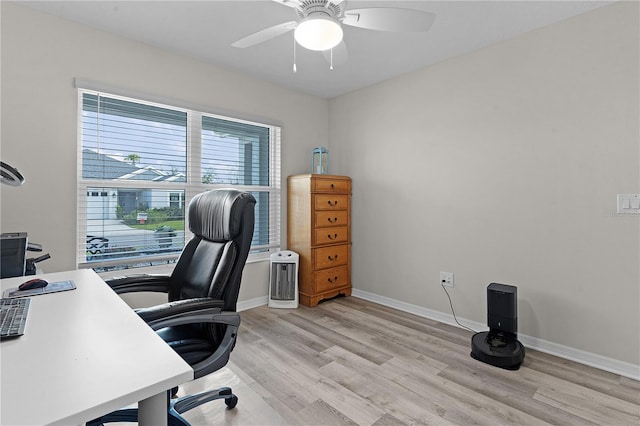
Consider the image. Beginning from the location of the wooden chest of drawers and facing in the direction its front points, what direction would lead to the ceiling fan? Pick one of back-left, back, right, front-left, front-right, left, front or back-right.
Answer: front-right

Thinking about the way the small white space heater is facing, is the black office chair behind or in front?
in front

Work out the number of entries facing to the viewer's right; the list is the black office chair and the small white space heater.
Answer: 0

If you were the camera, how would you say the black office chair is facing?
facing the viewer and to the left of the viewer

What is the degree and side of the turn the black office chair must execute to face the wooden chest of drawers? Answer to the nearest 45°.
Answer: approximately 180°

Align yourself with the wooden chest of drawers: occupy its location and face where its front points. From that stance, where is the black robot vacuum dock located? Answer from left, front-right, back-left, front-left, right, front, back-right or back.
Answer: front

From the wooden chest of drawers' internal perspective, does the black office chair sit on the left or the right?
on its right

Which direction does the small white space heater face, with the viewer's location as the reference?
facing the viewer

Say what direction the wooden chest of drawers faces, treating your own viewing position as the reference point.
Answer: facing the viewer and to the right of the viewer
